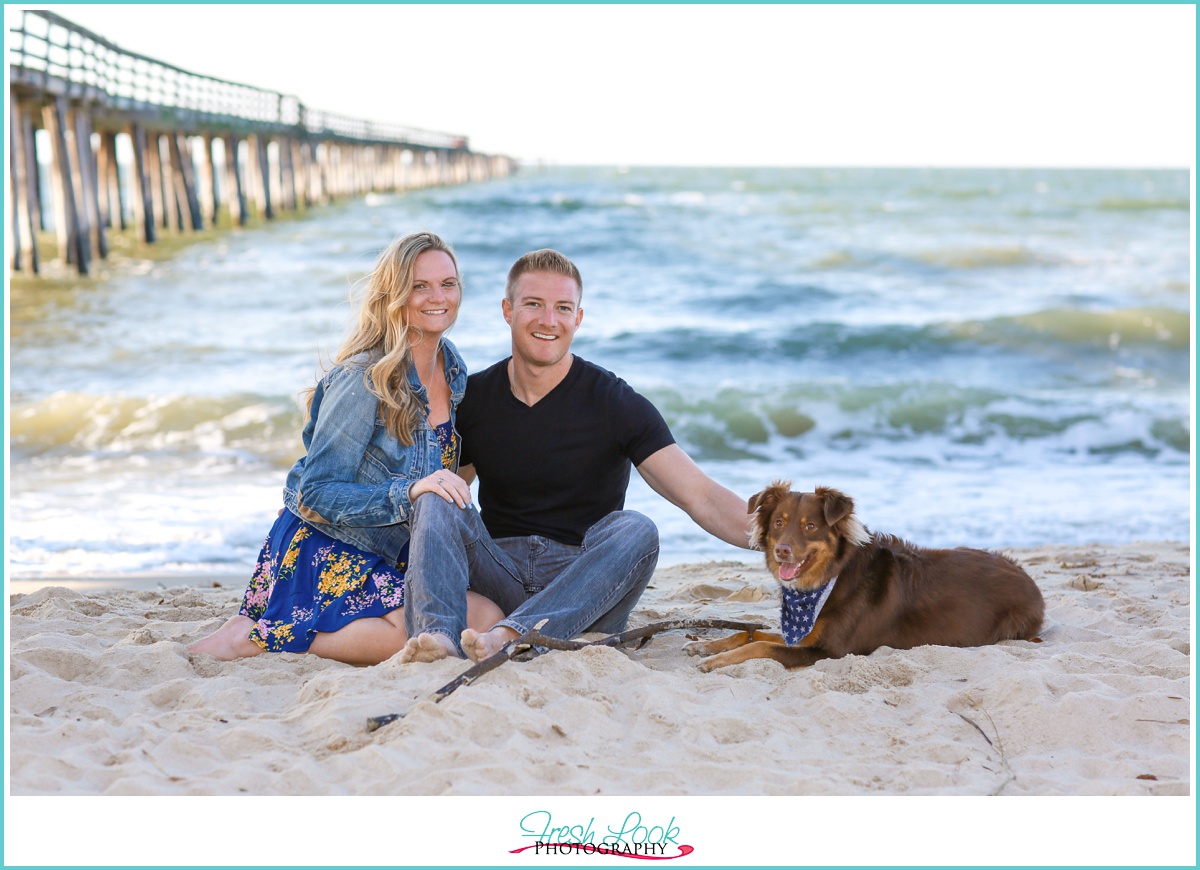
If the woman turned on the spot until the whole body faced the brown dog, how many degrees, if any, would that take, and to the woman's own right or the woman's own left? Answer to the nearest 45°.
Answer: approximately 45° to the woman's own left

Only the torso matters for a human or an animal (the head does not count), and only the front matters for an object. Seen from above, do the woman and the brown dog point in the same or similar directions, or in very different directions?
very different directions

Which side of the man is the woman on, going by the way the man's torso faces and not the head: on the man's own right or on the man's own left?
on the man's own right

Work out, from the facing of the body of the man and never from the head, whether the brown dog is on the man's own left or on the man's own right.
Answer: on the man's own left

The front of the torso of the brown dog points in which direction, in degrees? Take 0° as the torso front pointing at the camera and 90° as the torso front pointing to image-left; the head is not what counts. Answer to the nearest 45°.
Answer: approximately 90°

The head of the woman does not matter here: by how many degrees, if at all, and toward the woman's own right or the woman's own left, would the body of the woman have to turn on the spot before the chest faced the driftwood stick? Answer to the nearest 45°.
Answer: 0° — they already face it

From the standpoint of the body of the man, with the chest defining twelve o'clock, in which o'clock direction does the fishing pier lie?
The fishing pier is roughly at 5 o'clock from the man.

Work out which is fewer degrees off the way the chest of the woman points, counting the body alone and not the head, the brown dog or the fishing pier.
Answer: the brown dog

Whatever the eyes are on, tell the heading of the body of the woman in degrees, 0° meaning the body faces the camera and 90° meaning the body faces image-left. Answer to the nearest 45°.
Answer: approximately 315°

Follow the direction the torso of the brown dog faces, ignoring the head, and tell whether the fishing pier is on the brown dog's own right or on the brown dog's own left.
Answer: on the brown dog's own right
